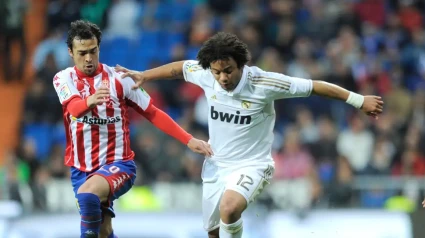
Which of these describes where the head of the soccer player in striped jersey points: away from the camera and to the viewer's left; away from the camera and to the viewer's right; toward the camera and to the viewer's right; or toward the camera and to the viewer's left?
toward the camera and to the viewer's right

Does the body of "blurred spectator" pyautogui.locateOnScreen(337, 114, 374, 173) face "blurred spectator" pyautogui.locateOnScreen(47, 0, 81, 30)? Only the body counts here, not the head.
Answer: no

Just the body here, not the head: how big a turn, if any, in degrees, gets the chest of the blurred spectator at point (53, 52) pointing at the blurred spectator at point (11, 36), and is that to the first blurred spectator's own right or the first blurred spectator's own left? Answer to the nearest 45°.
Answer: approximately 135° to the first blurred spectator's own right

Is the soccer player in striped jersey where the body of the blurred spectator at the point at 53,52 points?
yes

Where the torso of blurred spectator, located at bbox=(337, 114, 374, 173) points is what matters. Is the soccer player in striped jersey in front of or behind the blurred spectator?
in front

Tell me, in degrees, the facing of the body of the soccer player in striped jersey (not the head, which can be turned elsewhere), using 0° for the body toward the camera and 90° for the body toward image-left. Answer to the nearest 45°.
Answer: approximately 0°

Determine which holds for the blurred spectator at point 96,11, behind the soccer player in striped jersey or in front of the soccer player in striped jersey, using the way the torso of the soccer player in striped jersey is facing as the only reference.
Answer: behind

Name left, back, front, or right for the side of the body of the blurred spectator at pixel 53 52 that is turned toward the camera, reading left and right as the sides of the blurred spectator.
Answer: front

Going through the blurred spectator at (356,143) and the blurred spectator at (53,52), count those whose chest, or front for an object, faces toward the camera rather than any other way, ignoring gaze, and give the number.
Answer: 2

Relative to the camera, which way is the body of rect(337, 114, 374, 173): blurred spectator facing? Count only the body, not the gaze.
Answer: toward the camera

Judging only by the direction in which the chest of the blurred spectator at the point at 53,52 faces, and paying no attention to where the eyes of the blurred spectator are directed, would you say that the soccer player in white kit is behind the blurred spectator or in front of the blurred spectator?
in front

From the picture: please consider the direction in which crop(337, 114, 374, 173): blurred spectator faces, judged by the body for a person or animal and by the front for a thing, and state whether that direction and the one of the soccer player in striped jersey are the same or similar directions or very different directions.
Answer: same or similar directions

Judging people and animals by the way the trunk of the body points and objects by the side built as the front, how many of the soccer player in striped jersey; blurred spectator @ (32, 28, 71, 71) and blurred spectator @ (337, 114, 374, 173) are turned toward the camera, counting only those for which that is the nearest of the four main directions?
3

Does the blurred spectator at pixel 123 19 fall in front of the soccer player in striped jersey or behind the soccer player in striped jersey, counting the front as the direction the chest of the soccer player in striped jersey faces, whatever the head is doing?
behind
